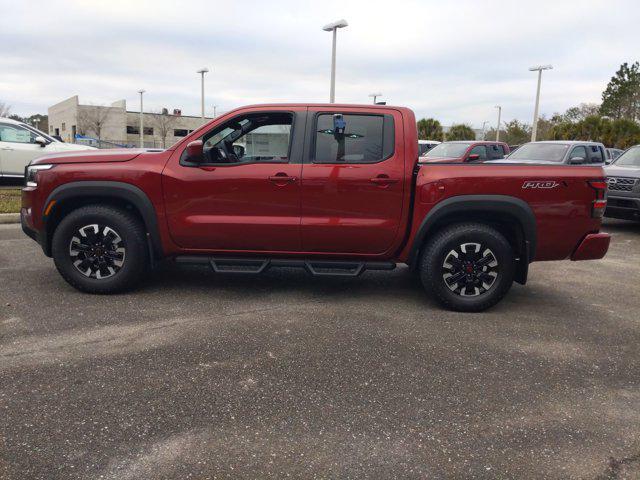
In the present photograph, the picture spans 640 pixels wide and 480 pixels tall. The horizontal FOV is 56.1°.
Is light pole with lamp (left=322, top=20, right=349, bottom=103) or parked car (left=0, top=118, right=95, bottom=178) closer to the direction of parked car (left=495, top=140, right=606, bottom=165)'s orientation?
the parked car

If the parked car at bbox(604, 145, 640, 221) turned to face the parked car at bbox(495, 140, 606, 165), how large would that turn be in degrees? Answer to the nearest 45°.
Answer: approximately 90° to its right

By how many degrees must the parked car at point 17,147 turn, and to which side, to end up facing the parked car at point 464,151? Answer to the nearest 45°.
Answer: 0° — it already faces it

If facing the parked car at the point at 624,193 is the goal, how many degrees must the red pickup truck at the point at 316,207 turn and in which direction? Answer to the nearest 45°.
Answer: approximately 135° to its right

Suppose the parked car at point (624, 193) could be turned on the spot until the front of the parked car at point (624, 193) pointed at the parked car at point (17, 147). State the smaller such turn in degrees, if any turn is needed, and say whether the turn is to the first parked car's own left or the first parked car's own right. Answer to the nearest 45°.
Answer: approximately 45° to the first parked car's own right

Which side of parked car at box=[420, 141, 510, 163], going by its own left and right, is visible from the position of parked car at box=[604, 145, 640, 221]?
left
